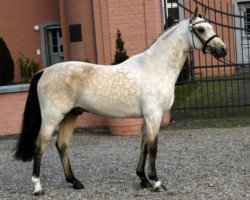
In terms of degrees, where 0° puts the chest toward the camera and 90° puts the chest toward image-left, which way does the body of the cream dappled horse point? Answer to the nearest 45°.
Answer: approximately 270°

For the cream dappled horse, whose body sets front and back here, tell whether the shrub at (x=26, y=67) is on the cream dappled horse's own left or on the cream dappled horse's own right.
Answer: on the cream dappled horse's own left

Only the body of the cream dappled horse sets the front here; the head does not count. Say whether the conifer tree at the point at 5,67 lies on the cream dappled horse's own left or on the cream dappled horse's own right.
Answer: on the cream dappled horse's own left

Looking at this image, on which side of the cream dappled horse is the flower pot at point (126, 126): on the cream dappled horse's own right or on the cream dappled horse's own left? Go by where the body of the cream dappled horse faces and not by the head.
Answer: on the cream dappled horse's own left

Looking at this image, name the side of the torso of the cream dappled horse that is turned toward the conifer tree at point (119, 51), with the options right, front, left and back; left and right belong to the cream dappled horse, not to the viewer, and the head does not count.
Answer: left
